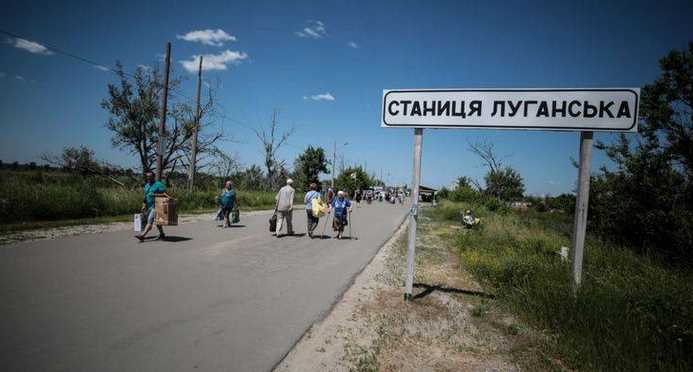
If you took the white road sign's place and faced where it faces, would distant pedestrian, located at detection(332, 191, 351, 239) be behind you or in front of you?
behind

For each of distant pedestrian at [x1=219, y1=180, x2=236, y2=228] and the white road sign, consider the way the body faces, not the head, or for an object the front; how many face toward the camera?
2

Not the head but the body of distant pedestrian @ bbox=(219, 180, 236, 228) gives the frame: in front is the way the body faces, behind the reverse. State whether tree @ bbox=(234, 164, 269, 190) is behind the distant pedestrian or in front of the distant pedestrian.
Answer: behind

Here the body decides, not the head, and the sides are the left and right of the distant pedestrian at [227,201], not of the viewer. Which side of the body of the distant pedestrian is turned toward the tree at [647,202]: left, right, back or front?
left

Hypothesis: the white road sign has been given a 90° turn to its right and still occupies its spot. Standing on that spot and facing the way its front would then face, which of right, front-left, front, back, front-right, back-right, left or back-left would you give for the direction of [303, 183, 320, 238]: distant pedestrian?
front-right

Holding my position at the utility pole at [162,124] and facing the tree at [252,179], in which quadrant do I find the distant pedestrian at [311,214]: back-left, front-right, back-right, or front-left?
back-right

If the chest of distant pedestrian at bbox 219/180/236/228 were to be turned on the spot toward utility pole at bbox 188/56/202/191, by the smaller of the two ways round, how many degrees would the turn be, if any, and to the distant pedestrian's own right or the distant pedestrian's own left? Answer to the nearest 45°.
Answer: approximately 180°

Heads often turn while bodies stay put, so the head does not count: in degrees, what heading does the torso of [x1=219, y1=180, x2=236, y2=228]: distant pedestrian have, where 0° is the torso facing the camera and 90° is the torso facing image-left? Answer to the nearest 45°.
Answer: approximately 0°

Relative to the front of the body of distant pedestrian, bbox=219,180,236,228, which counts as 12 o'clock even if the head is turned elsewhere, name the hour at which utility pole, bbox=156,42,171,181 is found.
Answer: The utility pole is roughly at 5 o'clock from the distant pedestrian.

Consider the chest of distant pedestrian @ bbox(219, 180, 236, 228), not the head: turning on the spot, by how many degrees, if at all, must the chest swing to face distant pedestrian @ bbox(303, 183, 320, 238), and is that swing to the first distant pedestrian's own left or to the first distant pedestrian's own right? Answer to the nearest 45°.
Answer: approximately 45° to the first distant pedestrian's own left

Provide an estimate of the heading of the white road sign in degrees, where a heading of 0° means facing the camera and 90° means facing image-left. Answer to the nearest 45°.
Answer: approximately 0°
